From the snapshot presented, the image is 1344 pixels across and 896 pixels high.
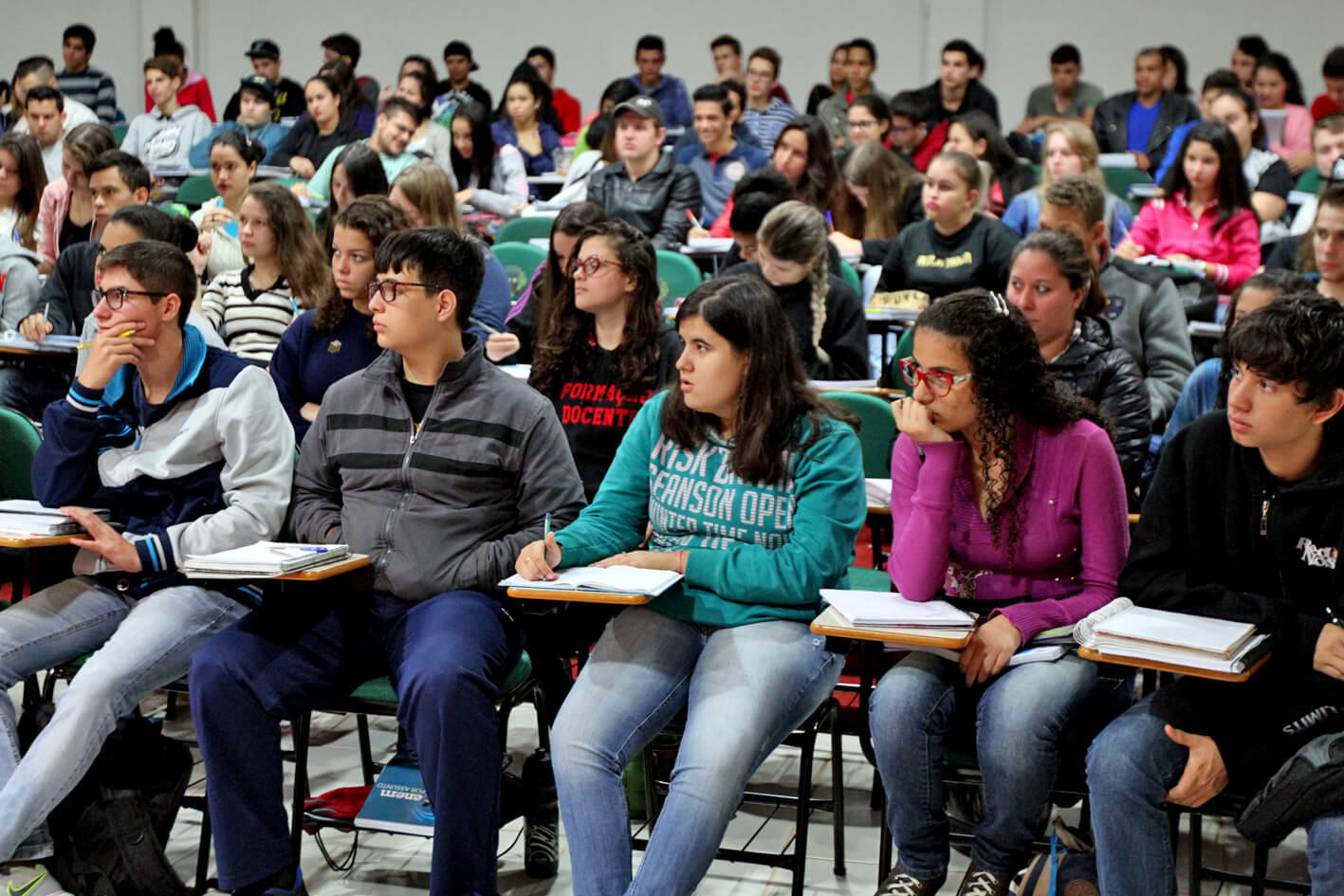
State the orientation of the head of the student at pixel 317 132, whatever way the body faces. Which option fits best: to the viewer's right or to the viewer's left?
to the viewer's left

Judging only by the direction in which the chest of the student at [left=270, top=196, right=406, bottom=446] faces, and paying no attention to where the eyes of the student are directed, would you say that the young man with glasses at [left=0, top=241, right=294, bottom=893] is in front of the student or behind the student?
in front

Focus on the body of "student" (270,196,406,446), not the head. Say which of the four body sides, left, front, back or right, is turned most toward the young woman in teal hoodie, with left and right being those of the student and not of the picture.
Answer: left

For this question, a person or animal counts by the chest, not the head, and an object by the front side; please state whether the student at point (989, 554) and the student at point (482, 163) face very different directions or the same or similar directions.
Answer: same or similar directions

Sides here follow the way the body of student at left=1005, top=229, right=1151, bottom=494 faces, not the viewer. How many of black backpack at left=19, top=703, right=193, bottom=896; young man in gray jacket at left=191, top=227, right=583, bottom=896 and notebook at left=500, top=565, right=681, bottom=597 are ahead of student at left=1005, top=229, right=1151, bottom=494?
3

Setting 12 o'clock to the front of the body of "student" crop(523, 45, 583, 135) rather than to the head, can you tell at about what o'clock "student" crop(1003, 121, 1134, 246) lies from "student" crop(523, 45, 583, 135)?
"student" crop(1003, 121, 1134, 246) is roughly at 10 o'clock from "student" crop(523, 45, 583, 135).

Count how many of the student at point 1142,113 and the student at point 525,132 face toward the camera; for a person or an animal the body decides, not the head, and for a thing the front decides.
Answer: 2

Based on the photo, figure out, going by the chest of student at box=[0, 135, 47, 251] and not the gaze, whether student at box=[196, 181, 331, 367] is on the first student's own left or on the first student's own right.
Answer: on the first student's own left

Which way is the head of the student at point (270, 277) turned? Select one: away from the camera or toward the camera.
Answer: toward the camera

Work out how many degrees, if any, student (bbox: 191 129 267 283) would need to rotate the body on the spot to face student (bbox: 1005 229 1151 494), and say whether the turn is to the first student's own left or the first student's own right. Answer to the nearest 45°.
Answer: approximately 90° to the first student's own left

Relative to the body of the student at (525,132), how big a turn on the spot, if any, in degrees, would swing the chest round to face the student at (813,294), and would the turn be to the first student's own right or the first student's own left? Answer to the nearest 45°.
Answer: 0° — they already face them

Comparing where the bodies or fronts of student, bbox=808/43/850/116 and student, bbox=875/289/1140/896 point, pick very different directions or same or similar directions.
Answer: same or similar directions

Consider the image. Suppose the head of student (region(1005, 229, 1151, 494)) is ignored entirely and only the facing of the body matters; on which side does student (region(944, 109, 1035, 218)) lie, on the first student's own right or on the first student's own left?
on the first student's own right

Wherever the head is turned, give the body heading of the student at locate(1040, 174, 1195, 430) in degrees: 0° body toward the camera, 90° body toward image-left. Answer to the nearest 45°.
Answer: approximately 45°

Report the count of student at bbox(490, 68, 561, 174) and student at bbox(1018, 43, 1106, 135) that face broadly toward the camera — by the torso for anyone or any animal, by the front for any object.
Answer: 2

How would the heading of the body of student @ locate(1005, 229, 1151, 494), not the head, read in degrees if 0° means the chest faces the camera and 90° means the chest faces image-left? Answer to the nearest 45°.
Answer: approximately 45°

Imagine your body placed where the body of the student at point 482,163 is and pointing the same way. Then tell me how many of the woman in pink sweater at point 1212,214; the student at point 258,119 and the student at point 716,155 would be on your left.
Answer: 2
